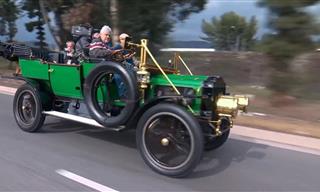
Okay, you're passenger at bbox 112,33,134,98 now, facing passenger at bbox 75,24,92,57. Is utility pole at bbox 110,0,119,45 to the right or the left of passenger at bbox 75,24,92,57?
right

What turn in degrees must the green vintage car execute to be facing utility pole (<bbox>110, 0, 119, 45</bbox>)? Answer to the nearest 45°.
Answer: approximately 135° to its left

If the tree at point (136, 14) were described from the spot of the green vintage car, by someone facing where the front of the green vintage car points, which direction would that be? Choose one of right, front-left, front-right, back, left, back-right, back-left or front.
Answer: back-left

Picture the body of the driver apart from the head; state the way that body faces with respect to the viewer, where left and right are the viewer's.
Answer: facing the viewer and to the right of the viewer

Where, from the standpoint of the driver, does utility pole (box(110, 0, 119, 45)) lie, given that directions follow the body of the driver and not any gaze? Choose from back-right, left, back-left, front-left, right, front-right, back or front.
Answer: back-left

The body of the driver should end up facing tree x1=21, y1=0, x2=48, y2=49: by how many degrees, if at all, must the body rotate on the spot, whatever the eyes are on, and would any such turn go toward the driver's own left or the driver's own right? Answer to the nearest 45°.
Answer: approximately 135° to the driver's own left

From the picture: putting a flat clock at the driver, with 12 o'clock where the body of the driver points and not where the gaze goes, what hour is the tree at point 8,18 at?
The tree is roughly at 7 o'clock from the driver.

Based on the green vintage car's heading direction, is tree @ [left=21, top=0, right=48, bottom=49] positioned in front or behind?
behind
